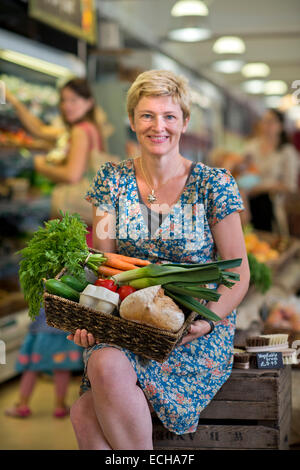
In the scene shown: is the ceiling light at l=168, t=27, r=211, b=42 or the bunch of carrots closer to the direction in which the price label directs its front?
the bunch of carrots

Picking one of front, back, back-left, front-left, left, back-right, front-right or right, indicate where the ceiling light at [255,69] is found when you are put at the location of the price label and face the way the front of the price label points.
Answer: back

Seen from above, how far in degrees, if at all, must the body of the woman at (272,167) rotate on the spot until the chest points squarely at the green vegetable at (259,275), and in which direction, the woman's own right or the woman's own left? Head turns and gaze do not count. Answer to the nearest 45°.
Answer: approximately 45° to the woman's own left

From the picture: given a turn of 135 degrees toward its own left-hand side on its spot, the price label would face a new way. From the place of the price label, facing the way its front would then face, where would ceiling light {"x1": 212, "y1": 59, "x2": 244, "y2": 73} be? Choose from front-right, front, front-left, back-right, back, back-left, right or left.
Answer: front-left

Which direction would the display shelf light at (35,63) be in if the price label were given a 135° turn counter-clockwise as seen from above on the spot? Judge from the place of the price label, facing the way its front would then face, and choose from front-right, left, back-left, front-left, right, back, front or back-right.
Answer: left

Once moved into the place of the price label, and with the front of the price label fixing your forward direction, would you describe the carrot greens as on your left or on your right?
on your right

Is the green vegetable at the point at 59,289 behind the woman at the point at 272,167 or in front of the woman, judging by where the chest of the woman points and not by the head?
in front

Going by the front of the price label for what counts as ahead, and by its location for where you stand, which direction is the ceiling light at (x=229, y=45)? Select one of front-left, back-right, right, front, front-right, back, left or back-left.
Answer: back

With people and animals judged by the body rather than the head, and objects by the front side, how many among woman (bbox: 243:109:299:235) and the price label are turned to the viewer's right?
0

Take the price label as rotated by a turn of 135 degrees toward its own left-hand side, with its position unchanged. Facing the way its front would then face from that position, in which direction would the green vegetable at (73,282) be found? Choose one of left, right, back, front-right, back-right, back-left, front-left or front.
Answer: back

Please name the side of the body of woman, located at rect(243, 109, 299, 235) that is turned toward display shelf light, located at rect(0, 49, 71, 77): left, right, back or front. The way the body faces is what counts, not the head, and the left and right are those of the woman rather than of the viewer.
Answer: front

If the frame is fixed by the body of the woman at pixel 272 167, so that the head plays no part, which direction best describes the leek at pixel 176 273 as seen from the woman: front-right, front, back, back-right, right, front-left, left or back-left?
front-left

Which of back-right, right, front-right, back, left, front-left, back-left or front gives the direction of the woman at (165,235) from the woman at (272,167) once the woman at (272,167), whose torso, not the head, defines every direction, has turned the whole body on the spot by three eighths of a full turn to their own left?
right

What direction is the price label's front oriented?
toward the camera

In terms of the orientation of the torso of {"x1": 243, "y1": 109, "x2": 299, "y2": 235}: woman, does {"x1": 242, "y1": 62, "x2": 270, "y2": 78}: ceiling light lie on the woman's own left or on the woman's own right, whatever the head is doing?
on the woman's own right

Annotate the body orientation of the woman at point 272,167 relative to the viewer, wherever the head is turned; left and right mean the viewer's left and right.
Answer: facing the viewer and to the left of the viewer
